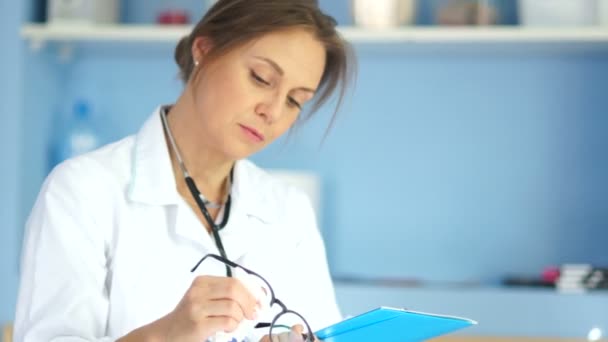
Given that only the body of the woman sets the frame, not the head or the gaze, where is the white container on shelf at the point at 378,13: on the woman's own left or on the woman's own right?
on the woman's own left

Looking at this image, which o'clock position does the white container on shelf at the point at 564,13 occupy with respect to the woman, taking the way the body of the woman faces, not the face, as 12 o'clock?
The white container on shelf is roughly at 9 o'clock from the woman.

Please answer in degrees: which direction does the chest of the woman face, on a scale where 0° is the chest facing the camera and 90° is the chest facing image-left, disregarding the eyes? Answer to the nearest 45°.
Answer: approximately 315°
